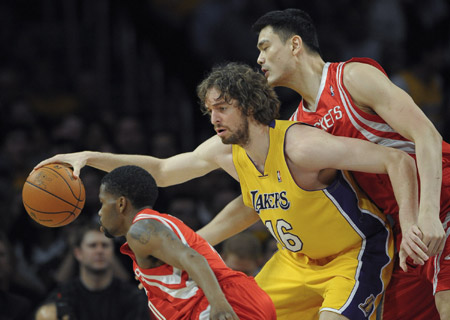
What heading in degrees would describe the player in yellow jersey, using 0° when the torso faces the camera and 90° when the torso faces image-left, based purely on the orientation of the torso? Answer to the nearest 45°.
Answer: approximately 45°

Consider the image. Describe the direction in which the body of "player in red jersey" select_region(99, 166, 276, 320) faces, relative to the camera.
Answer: to the viewer's left

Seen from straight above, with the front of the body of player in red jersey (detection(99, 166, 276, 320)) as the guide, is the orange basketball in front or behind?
in front

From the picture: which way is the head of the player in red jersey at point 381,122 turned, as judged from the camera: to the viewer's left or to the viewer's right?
to the viewer's left

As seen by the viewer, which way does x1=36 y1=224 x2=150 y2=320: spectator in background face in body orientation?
toward the camera

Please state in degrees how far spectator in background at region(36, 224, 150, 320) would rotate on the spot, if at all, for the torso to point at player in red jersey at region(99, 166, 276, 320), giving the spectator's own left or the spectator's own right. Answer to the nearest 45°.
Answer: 0° — they already face them

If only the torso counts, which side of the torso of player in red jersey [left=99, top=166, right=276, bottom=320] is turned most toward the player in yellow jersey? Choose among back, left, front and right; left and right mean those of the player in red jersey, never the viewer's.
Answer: back

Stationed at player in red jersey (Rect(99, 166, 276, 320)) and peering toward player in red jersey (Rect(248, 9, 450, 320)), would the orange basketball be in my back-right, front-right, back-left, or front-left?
back-left

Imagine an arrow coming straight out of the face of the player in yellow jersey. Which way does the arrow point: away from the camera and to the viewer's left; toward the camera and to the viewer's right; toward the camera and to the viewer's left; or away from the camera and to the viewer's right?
toward the camera and to the viewer's left

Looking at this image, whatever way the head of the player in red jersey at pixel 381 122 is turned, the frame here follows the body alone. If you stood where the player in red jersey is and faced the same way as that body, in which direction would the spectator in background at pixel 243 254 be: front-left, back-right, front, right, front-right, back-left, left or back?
right

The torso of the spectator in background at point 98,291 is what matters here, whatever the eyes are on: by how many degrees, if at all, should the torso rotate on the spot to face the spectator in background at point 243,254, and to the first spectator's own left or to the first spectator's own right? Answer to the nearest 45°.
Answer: approximately 90° to the first spectator's own left

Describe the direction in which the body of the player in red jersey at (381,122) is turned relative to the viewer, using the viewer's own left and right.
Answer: facing the viewer and to the left of the viewer

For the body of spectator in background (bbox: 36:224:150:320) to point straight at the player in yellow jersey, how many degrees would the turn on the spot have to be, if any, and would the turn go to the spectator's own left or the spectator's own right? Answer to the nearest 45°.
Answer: approximately 45° to the spectator's own left

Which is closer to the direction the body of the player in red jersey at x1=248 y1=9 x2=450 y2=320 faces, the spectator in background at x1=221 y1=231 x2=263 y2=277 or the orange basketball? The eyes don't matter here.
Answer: the orange basketball

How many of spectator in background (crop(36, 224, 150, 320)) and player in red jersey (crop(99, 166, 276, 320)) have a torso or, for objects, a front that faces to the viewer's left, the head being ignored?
1
